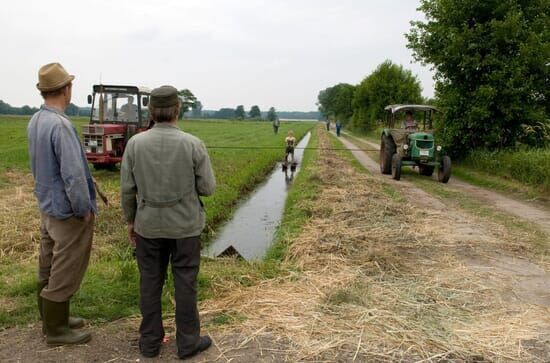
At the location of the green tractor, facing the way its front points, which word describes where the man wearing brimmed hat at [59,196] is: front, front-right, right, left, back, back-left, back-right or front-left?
front-right

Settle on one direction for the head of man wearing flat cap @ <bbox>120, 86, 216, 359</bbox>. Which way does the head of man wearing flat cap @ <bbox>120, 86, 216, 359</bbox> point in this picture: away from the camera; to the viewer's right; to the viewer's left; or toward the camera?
away from the camera

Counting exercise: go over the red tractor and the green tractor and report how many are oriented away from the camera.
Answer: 0

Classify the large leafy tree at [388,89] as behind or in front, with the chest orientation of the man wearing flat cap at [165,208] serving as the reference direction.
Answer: in front

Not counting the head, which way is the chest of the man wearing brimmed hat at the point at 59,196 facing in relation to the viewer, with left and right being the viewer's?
facing away from the viewer and to the right of the viewer

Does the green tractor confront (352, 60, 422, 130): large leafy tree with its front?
no

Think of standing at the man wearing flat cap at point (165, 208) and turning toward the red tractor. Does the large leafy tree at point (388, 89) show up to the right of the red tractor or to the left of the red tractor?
right

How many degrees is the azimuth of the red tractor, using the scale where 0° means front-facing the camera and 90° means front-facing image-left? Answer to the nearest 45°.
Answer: approximately 45°

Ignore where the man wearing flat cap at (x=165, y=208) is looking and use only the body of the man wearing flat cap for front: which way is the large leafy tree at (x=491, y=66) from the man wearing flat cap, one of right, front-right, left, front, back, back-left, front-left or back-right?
front-right

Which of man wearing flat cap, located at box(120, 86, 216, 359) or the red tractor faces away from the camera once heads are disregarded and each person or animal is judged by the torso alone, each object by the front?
the man wearing flat cap

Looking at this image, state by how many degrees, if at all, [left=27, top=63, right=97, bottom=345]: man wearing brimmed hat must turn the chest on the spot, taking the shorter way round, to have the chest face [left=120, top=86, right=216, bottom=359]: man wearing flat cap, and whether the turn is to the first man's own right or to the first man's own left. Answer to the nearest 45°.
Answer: approximately 90° to the first man's own right

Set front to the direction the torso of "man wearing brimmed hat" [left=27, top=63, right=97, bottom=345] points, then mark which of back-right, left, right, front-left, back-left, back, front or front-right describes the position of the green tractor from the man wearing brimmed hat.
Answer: front

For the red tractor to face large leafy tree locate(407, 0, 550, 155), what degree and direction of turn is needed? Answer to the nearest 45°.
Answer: approximately 135° to its left

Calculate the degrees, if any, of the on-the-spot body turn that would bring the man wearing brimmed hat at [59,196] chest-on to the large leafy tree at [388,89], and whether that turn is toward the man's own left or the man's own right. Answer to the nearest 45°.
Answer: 0° — they already face it

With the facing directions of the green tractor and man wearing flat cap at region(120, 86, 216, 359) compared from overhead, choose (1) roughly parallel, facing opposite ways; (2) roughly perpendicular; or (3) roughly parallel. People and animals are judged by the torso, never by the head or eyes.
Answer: roughly parallel, facing opposite ways

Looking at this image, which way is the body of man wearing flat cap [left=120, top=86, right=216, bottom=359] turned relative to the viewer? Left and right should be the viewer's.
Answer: facing away from the viewer

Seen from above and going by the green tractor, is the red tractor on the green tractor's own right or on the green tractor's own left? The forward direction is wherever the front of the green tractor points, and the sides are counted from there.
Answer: on the green tractor's own right

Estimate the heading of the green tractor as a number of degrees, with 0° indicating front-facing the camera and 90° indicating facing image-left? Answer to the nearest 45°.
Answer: approximately 315°
